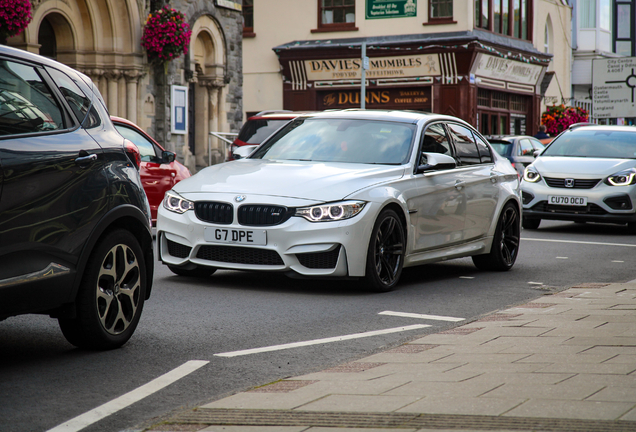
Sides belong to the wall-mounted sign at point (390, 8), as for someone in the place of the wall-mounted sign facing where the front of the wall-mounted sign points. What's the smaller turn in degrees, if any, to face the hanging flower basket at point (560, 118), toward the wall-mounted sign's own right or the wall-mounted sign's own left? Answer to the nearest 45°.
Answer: approximately 135° to the wall-mounted sign's own left

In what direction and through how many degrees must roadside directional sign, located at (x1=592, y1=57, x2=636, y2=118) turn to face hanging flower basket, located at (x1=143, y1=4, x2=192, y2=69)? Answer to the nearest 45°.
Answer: approximately 45° to its right

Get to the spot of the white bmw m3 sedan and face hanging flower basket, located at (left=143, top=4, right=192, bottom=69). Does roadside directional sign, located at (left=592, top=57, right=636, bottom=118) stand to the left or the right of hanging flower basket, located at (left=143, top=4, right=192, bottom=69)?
right

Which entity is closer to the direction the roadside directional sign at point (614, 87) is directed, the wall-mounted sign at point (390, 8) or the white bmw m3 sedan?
the white bmw m3 sedan

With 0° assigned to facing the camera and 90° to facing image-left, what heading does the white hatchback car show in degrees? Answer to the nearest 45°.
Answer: approximately 45°

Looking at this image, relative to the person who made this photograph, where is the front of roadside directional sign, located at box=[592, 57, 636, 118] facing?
facing the viewer
